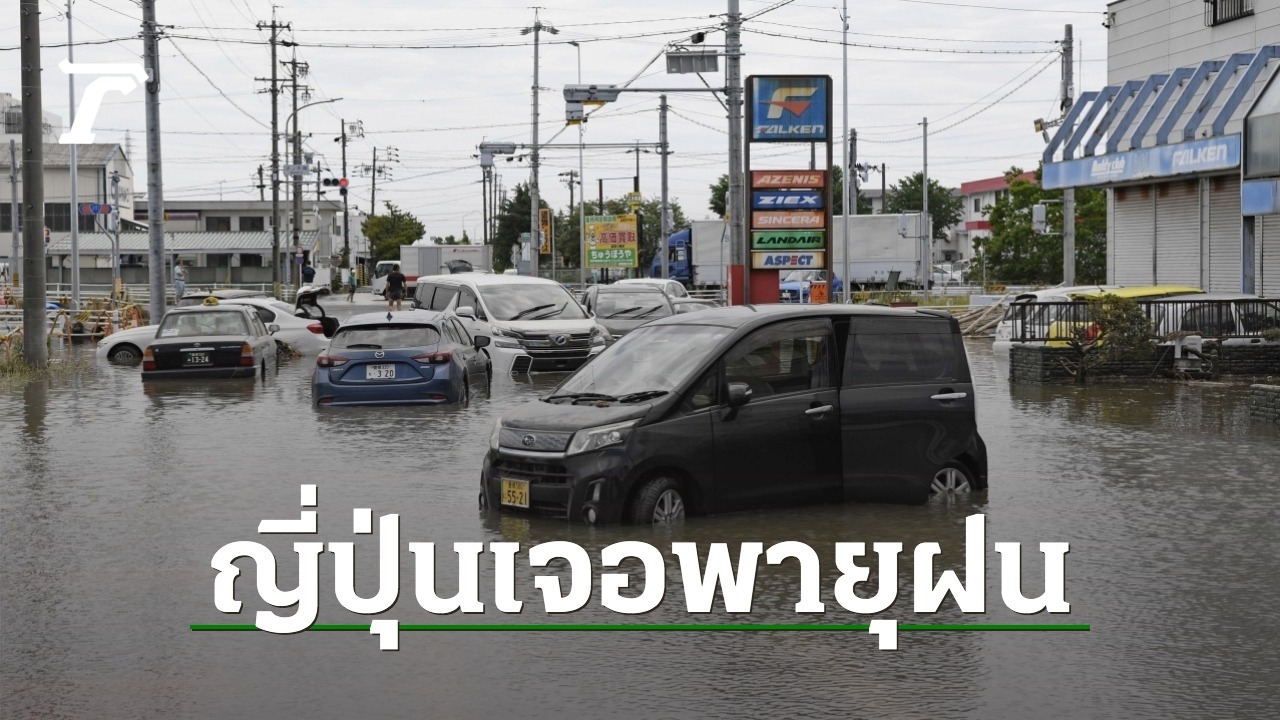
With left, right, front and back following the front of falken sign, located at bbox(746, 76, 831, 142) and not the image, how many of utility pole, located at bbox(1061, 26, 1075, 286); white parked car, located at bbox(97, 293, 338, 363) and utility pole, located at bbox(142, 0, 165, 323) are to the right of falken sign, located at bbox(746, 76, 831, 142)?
2

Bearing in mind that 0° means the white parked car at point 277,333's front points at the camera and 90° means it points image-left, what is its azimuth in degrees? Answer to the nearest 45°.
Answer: approximately 90°

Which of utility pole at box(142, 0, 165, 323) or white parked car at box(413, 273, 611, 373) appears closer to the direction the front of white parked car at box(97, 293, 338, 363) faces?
the utility pole

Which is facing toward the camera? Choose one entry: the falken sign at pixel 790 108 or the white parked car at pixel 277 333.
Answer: the falken sign

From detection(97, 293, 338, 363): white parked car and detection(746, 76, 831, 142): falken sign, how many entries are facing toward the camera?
1

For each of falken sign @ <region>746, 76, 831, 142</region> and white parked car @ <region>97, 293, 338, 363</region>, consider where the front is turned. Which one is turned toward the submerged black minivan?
the falken sign

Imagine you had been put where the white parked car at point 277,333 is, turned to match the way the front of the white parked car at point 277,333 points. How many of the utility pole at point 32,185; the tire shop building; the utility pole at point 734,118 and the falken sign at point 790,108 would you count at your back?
3

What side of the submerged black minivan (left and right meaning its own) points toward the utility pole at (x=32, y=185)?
right

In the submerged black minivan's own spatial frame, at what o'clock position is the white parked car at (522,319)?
The white parked car is roughly at 4 o'clock from the submerged black minivan.

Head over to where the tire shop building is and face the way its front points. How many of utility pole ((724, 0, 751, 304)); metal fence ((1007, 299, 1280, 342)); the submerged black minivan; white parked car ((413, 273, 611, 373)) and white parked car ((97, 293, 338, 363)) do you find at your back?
0

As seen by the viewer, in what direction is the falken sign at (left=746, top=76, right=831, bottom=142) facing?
toward the camera

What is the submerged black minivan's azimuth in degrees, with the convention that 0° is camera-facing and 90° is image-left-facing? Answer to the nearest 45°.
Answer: approximately 45°

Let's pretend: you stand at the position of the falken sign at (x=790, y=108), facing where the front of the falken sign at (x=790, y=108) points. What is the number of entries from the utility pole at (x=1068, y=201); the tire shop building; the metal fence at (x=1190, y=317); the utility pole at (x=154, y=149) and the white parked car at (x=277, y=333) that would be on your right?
2

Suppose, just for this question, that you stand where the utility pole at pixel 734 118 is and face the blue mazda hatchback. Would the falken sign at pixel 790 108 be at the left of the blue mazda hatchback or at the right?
left

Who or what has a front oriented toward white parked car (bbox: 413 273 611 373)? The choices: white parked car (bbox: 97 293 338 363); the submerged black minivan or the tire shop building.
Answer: the tire shop building

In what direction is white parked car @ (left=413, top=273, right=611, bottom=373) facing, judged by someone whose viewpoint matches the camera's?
facing the viewer and to the right of the viewer

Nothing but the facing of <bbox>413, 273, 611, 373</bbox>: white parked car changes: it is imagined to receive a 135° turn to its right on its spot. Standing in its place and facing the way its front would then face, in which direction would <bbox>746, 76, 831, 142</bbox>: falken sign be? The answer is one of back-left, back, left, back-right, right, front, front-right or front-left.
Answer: back-right

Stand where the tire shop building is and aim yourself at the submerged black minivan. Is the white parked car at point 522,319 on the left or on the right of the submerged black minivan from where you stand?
right

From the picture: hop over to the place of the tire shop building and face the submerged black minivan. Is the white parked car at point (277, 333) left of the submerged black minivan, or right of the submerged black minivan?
right
